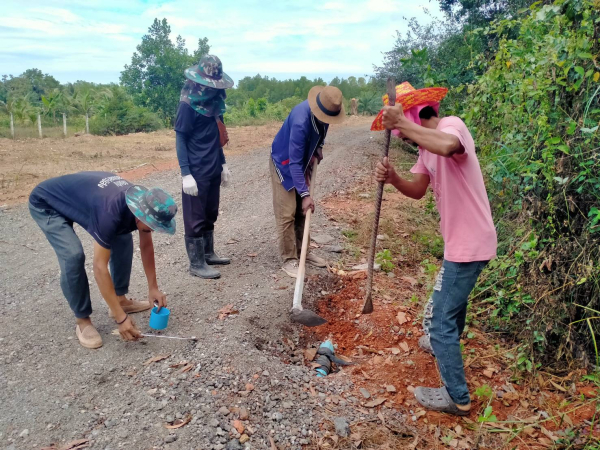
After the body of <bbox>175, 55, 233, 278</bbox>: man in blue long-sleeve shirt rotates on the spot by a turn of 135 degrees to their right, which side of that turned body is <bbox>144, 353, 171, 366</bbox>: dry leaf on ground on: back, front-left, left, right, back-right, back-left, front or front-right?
left

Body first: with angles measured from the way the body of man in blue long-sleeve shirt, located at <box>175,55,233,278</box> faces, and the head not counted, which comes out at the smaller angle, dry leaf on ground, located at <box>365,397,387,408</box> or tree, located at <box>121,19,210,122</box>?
the dry leaf on ground

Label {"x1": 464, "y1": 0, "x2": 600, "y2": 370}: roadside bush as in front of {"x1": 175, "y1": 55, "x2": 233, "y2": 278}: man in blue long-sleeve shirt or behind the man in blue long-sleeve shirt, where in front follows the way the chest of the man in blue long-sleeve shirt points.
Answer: in front

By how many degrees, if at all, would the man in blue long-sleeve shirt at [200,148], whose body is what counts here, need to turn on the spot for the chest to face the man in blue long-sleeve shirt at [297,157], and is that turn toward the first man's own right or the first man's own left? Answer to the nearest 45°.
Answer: approximately 45° to the first man's own left

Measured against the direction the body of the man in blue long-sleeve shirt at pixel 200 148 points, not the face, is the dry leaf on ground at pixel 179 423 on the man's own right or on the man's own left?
on the man's own right

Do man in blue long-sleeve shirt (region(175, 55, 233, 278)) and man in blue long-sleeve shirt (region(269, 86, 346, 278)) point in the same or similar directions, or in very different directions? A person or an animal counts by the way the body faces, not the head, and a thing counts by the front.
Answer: same or similar directions

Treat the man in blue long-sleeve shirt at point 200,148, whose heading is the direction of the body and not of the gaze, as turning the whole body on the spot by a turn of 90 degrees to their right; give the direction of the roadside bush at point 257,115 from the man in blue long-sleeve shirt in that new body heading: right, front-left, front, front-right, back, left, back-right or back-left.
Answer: back-right

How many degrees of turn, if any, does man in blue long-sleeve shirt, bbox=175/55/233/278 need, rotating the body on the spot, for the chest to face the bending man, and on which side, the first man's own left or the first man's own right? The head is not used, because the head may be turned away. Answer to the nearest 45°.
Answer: approximately 90° to the first man's own right

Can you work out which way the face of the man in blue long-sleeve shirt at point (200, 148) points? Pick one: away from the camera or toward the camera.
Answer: toward the camera

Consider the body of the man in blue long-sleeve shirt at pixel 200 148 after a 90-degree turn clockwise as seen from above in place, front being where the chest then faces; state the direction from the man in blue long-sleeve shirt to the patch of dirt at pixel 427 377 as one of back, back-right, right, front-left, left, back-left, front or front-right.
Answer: left

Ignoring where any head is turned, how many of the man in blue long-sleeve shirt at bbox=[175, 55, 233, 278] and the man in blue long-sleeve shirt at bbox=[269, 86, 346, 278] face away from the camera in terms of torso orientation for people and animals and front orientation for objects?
0

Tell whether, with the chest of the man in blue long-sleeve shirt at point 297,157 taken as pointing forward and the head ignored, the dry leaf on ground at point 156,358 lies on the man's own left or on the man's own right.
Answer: on the man's own right

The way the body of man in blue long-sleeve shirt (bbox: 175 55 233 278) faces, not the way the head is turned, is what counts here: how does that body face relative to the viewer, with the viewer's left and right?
facing the viewer and to the right of the viewer

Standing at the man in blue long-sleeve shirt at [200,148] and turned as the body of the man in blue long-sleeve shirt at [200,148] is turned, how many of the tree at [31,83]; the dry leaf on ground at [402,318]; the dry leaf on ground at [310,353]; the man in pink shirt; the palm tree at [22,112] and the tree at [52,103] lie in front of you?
3

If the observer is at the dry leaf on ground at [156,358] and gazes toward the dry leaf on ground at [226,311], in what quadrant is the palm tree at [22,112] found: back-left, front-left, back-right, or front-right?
front-left
